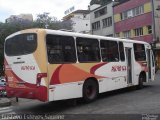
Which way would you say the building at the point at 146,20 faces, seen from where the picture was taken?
facing the viewer and to the left of the viewer

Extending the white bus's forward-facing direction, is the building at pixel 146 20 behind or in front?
in front

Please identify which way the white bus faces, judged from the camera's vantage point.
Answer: facing away from the viewer and to the right of the viewer

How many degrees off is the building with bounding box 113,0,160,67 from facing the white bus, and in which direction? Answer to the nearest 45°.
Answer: approximately 45° to its left

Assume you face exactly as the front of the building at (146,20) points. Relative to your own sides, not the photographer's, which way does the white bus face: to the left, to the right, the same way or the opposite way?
the opposite way
